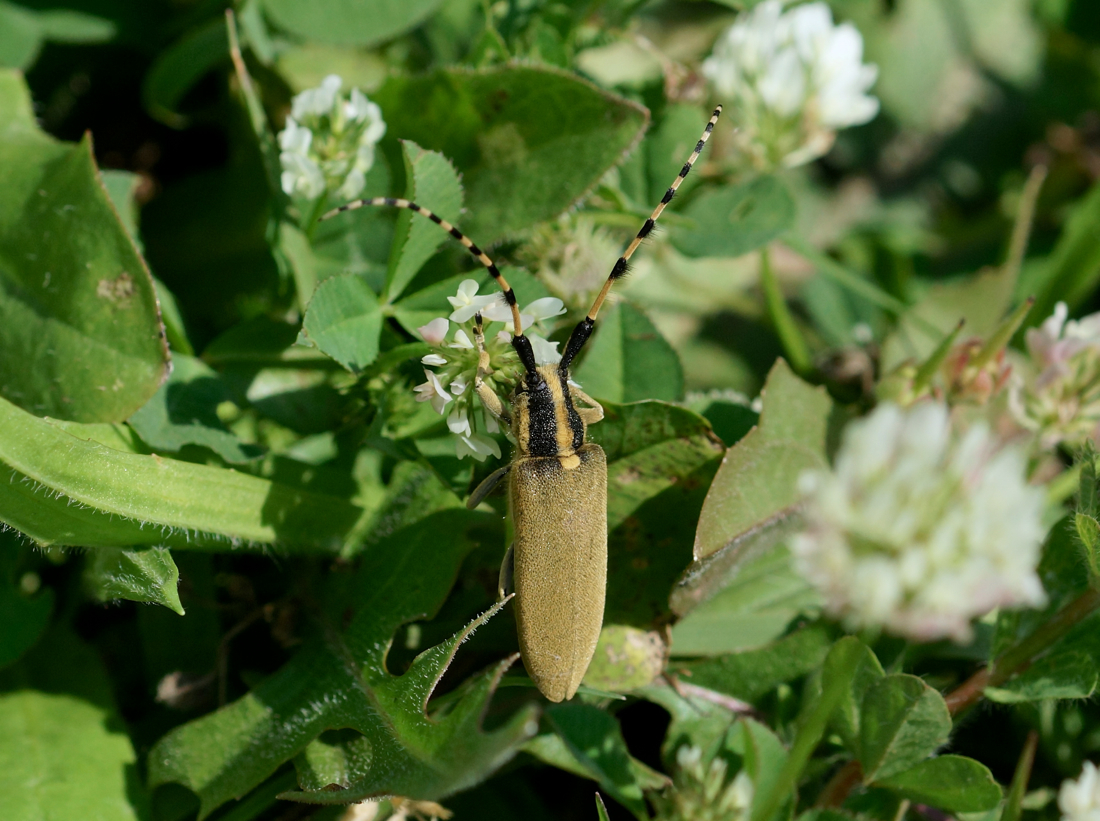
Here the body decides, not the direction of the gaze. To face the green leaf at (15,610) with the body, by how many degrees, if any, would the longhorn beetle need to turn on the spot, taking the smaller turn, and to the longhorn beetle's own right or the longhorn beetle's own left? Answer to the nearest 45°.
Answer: approximately 90° to the longhorn beetle's own left

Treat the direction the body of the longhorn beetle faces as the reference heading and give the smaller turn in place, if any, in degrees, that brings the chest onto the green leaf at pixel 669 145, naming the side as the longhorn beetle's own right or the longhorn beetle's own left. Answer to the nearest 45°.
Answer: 0° — it already faces it

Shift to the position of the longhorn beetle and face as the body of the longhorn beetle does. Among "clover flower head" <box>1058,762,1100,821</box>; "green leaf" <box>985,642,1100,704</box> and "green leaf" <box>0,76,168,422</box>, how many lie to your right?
2

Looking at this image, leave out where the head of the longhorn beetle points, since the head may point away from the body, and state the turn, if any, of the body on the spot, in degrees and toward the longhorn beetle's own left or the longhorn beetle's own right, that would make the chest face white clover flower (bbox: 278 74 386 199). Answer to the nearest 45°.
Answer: approximately 45° to the longhorn beetle's own left

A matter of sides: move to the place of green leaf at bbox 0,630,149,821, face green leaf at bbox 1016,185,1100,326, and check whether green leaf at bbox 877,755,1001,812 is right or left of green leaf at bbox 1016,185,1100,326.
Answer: right

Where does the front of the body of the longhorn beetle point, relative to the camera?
away from the camera
